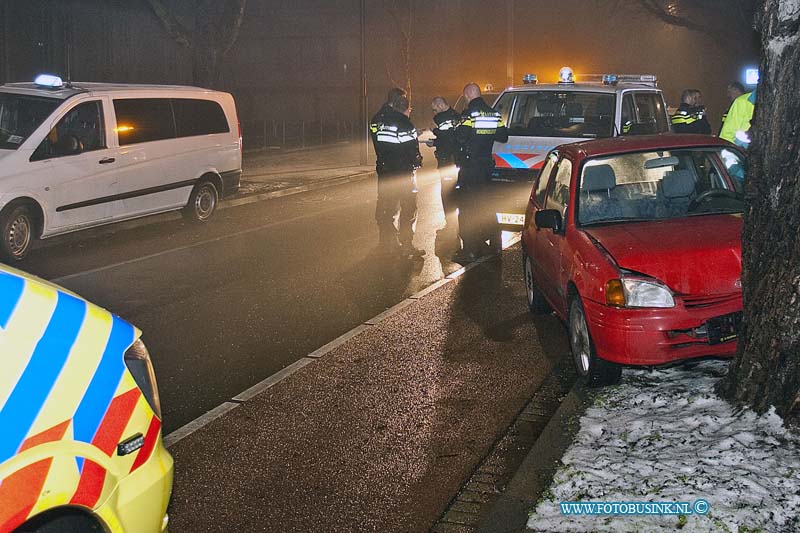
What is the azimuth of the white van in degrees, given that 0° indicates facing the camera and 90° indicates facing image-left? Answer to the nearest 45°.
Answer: approximately 45°

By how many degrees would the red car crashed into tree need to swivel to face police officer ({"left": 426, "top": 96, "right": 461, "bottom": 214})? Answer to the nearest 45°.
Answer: approximately 135° to its left

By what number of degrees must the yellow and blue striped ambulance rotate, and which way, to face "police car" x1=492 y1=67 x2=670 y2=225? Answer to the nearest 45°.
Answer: approximately 45° to its left

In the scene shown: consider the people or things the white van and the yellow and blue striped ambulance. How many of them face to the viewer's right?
1

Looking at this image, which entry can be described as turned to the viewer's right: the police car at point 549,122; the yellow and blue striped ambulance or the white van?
the yellow and blue striped ambulance

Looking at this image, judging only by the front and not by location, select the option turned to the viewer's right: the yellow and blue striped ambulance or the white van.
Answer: the yellow and blue striped ambulance

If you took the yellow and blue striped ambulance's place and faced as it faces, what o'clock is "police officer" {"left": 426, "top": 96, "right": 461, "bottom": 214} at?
The police officer is roughly at 10 o'clock from the yellow and blue striped ambulance.

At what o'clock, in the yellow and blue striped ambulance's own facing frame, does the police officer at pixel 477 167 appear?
The police officer is roughly at 12 o'clock from the yellow and blue striped ambulance.

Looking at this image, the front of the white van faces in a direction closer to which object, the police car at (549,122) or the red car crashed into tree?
the red car crashed into tree

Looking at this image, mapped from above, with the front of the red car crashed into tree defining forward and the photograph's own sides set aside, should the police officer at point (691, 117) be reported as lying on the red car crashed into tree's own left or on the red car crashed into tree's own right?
on the red car crashed into tree's own left

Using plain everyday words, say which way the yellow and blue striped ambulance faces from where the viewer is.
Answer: facing to the right of the viewer
